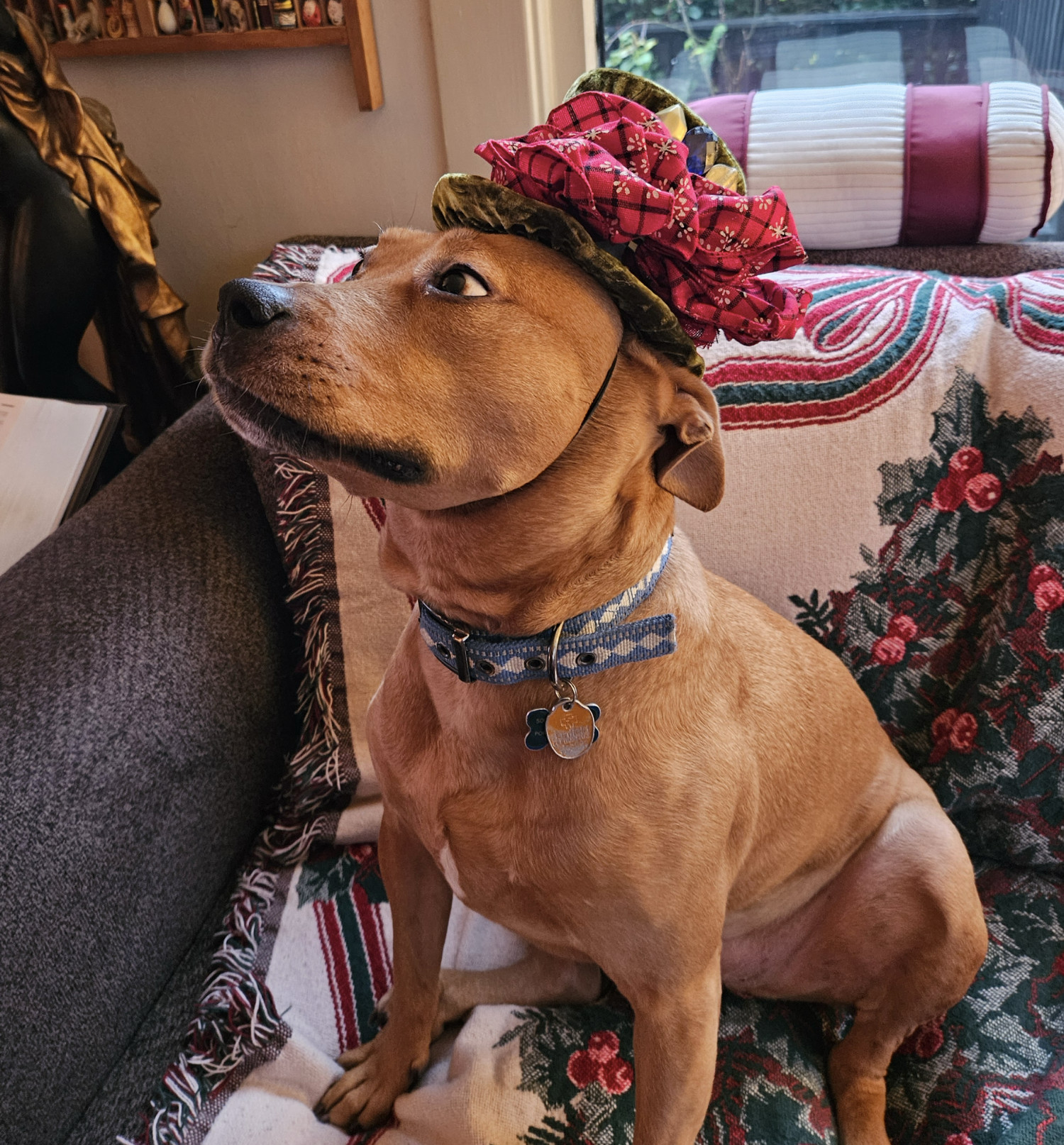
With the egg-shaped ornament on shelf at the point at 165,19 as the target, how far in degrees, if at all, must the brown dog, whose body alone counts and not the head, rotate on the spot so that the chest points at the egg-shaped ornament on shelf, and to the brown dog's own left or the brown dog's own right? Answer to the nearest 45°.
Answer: approximately 90° to the brown dog's own right

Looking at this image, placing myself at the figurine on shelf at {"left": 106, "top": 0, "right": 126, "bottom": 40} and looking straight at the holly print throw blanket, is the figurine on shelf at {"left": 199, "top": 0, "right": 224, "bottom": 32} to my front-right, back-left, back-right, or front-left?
front-left

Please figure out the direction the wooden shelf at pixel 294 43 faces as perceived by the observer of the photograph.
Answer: facing the viewer

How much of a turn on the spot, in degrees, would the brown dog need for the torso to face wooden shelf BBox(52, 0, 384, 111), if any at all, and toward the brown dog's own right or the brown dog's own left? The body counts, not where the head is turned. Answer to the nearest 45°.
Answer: approximately 135° to the brown dog's own right

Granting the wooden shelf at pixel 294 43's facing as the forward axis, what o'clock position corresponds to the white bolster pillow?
The white bolster pillow is roughly at 10 o'clock from the wooden shelf.

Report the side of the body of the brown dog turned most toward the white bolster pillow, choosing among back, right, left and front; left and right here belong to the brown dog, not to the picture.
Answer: back

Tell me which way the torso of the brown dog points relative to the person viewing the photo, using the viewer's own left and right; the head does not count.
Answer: facing the viewer and to the left of the viewer

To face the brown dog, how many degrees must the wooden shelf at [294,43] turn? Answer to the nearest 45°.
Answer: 0° — it already faces it

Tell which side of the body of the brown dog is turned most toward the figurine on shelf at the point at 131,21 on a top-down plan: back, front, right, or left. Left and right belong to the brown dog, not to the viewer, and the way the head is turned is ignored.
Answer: right

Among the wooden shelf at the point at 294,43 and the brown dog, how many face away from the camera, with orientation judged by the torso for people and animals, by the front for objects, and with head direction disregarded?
0

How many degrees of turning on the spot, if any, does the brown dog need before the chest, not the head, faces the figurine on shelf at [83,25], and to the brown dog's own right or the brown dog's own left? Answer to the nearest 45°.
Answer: approximately 90° to the brown dog's own right

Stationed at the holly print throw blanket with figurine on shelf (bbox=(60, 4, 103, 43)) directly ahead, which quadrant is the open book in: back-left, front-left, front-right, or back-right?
front-left

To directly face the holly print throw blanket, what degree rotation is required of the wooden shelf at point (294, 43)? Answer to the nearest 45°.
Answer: approximately 45° to its left
